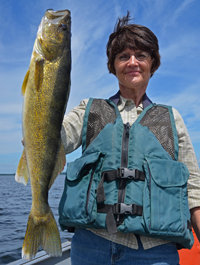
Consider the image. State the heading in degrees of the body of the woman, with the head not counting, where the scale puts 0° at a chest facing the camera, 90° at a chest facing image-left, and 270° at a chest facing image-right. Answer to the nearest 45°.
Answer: approximately 0°

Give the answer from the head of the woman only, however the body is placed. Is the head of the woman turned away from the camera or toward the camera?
toward the camera
